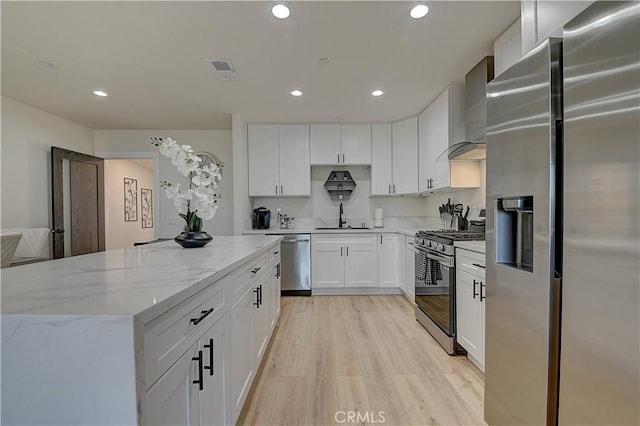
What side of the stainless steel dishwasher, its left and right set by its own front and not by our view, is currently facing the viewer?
front

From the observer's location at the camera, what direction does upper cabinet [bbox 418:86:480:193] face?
facing to the left of the viewer

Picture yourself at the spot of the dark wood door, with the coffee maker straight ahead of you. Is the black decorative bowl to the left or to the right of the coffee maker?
right

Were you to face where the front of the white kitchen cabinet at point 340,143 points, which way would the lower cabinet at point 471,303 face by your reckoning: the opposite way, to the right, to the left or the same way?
to the right

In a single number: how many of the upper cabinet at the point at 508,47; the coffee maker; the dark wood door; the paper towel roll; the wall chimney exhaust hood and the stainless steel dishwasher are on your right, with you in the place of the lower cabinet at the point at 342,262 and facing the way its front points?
3

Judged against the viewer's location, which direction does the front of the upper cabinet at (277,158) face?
facing the viewer

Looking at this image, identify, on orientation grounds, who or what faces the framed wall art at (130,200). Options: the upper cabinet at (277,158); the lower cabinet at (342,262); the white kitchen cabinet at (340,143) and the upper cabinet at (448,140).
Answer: the upper cabinet at (448,140)

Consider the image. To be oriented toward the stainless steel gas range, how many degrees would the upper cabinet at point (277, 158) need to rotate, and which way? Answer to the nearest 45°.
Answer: approximately 45° to its left

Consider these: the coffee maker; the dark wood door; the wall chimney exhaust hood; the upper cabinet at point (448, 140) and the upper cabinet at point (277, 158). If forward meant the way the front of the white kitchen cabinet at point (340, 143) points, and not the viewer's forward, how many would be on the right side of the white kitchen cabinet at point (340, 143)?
3

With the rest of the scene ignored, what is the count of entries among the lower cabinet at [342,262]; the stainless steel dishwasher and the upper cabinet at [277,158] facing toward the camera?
3

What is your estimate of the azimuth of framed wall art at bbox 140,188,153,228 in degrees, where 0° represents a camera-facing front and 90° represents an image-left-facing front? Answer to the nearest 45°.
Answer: approximately 315°

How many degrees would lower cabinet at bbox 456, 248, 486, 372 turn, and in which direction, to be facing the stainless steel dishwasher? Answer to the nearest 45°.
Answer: approximately 90° to its right

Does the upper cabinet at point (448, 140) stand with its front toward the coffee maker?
yes

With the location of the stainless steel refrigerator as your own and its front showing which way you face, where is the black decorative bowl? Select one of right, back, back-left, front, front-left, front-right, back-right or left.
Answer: front-right

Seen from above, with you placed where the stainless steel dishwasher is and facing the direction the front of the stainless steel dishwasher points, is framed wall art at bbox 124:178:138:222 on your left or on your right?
on your right
